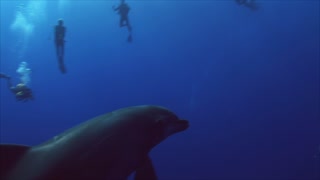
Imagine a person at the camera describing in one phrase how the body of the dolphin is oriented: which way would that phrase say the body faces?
to the viewer's right
